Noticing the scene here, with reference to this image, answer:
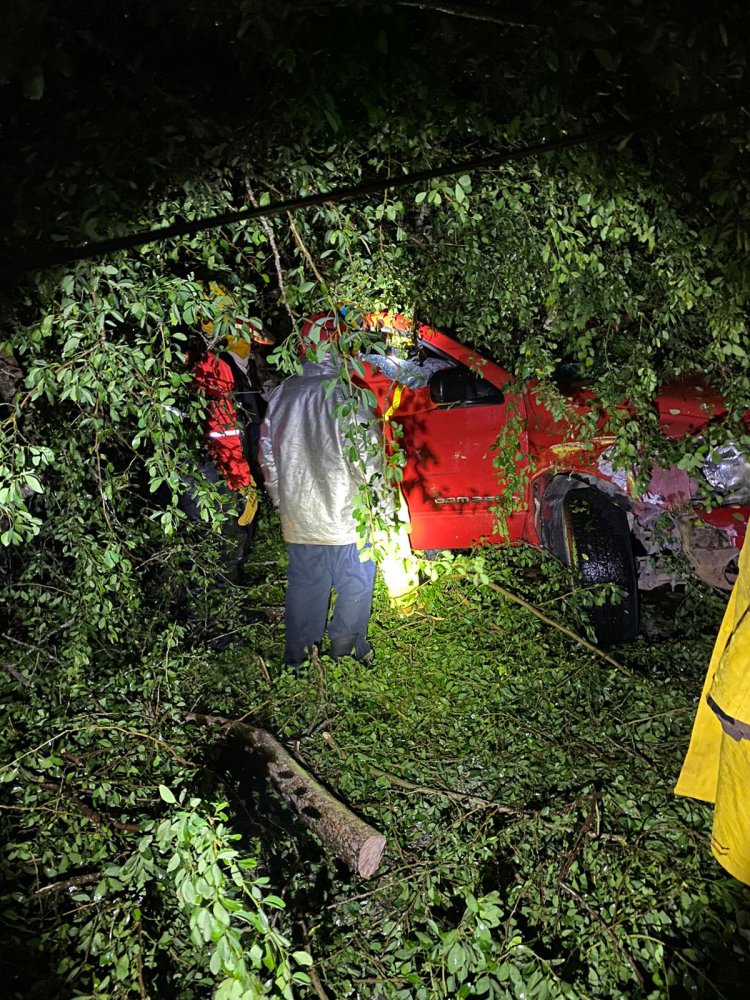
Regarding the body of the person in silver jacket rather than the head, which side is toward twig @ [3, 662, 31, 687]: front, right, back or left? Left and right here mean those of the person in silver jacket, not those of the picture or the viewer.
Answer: left

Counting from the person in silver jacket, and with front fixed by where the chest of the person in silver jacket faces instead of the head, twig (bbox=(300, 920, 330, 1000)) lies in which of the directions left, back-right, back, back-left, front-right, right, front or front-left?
back

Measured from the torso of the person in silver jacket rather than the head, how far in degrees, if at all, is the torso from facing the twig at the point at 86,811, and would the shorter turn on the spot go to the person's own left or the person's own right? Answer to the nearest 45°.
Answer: approximately 135° to the person's own left

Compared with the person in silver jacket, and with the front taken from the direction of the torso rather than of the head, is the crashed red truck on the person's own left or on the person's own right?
on the person's own right

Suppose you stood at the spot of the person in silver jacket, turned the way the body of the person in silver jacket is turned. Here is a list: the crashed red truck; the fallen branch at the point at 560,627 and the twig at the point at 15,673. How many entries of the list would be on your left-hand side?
1

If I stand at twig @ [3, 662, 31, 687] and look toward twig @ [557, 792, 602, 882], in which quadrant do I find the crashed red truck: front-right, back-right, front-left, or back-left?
front-left

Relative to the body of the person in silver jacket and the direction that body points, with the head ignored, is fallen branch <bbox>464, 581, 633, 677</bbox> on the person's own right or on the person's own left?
on the person's own right

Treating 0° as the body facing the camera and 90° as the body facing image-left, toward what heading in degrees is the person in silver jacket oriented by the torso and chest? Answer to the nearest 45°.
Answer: approximately 180°

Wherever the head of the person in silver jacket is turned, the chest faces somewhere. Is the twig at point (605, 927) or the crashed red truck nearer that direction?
the crashed red truck

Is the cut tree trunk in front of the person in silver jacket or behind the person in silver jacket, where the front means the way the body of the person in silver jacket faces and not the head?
behind
